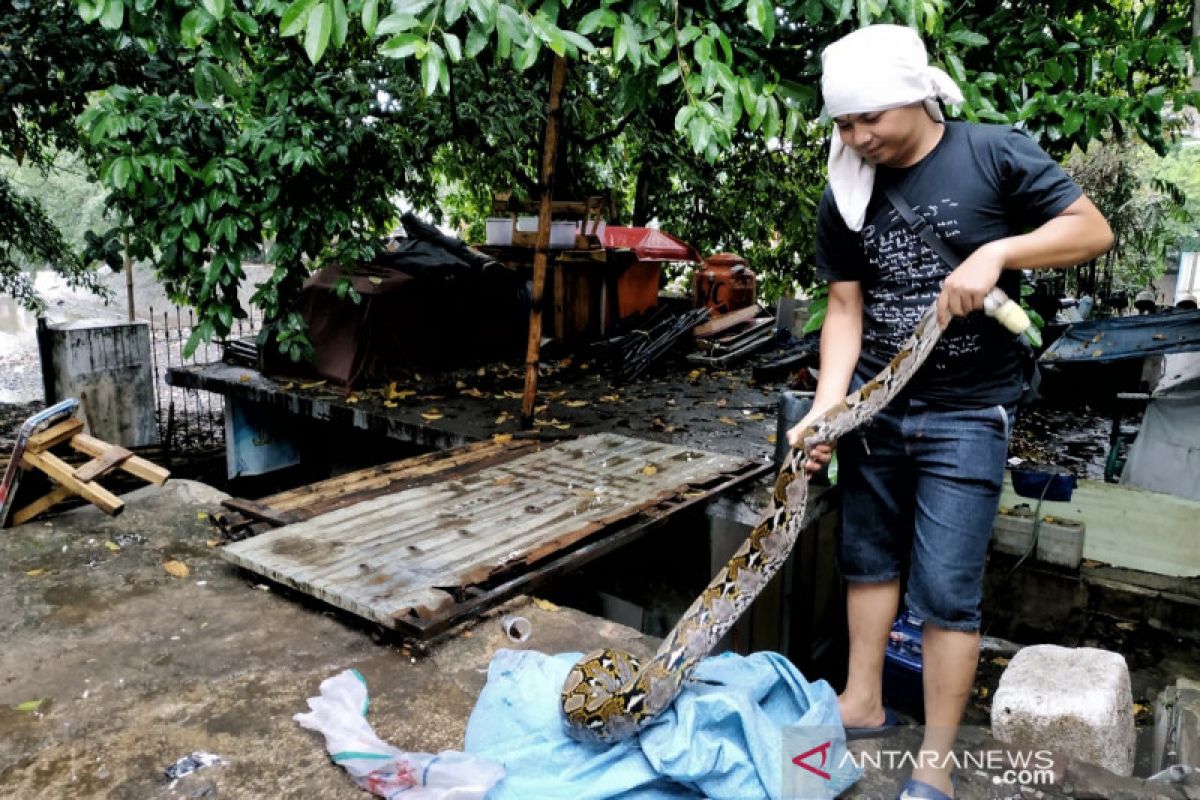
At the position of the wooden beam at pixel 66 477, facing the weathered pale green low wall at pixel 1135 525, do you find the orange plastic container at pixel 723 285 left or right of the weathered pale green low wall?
left

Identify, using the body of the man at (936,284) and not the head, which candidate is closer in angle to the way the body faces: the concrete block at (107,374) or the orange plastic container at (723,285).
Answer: the concrete block

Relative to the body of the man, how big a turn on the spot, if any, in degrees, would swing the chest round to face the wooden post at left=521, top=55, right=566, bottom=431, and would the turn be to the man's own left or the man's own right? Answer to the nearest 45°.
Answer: approximately 90° to the man's own right

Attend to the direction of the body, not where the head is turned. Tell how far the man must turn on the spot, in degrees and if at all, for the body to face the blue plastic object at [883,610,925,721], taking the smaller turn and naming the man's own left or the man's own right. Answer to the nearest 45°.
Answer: approximately 135° to the man's own right

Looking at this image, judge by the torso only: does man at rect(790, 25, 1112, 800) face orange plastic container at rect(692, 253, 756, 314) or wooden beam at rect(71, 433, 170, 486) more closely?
the wooden beam

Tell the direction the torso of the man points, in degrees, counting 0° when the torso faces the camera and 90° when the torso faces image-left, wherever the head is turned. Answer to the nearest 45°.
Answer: approximately 45°

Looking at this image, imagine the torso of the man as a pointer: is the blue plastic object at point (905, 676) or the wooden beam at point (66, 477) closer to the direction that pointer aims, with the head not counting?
the wooden beam

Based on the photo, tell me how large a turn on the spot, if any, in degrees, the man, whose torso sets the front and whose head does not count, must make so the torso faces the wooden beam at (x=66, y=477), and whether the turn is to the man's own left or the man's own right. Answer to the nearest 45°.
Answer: approximately 45° to the man's own right

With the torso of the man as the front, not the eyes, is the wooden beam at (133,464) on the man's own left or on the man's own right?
on the man's own right

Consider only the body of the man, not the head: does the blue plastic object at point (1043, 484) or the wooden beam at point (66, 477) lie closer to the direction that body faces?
the wooden beam
